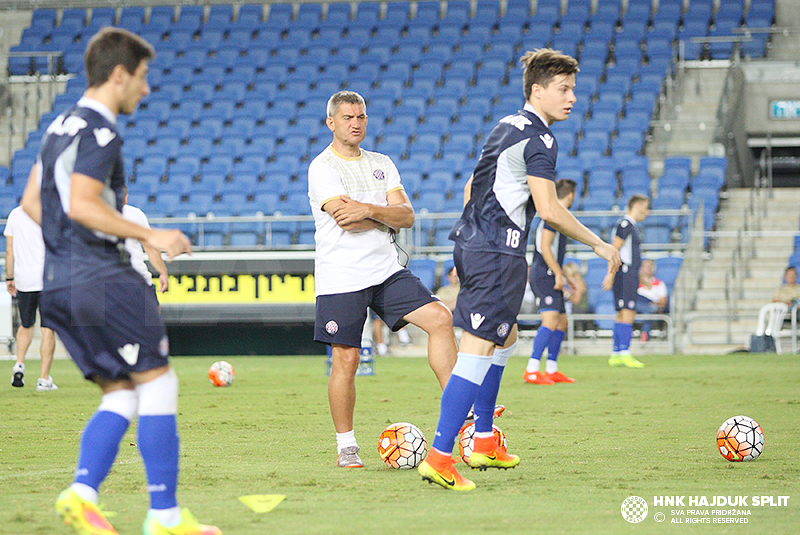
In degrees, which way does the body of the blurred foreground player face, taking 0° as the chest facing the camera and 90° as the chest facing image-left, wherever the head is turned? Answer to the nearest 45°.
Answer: approximately 270°

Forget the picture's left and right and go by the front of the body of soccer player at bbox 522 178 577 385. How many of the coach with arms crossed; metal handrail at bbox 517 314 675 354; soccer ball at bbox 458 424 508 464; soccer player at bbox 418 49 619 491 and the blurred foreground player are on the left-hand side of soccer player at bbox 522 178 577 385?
1

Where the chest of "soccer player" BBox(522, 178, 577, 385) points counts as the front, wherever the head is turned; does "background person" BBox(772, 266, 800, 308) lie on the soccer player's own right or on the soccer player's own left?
on the soccer player's own left

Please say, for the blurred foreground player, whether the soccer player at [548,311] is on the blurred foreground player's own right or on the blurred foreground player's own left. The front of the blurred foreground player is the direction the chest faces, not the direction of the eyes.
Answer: on the blurred foreground player's own left

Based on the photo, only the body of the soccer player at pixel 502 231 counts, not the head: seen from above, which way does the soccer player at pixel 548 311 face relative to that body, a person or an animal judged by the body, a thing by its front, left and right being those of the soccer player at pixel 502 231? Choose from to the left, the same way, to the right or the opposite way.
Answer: the same way

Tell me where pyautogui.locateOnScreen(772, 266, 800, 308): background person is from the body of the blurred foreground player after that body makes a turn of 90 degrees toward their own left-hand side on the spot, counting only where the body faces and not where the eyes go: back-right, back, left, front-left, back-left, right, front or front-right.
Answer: front-right

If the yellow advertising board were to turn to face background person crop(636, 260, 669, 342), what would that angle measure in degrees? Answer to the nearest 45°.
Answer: approximately 90° to its left

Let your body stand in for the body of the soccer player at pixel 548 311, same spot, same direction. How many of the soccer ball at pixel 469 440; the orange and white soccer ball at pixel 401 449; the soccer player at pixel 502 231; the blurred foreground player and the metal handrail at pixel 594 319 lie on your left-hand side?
1

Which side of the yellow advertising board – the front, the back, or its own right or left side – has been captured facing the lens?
front

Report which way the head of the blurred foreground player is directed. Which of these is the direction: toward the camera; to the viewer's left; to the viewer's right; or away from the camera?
to the viewer's right

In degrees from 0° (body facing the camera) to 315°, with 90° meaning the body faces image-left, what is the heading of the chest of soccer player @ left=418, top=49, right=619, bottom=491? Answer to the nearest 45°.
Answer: approximately 270°

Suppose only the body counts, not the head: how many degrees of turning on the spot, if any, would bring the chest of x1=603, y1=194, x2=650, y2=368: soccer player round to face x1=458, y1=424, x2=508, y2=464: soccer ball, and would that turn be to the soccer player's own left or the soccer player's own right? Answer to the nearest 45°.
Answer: approximately 90° to the soccer player's own right
